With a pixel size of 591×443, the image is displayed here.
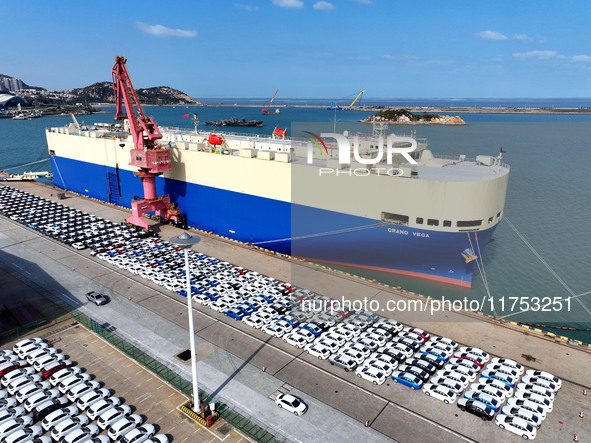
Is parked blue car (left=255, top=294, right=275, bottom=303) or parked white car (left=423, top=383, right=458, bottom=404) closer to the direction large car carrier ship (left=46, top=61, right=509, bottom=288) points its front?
the parked white car

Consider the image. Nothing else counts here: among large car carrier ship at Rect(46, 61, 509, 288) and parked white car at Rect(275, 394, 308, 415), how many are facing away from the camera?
0

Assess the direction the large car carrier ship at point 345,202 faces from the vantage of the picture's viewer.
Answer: facing the viewer and to the right of the viewer

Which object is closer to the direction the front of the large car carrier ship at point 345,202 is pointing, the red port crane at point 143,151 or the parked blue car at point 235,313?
the parked blue car

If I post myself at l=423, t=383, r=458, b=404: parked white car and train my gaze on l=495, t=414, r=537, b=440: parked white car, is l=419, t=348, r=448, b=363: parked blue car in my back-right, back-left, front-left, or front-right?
back-left

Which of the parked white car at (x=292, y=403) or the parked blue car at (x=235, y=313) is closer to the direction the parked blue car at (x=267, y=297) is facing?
the parked white car

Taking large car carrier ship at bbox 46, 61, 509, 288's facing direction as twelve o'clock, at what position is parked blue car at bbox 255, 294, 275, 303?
The parked blue car is roughly at 3 o'clock from the large car carrier ship.

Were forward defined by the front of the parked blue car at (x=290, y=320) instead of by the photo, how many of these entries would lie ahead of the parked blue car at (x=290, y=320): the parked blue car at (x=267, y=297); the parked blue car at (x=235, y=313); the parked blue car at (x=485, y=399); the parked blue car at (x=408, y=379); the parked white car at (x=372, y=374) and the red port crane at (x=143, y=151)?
3

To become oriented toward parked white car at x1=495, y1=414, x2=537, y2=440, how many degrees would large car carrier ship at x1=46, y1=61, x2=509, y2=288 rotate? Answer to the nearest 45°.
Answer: approximately 45° to its right
